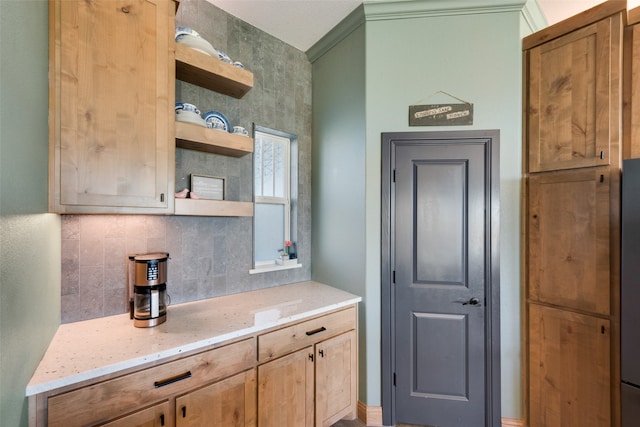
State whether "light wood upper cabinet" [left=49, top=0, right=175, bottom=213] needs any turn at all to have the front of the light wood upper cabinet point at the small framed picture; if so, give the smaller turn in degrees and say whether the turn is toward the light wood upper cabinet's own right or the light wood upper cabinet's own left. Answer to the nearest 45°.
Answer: approximately 135° to the light wood upper cabinet's own left

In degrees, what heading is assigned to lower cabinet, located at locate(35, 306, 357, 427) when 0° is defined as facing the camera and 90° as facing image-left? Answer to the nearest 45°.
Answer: approximately 315°

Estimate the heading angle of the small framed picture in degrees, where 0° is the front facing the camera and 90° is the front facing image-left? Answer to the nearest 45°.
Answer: approximately 315°

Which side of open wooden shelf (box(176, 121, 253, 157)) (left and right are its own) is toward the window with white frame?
left

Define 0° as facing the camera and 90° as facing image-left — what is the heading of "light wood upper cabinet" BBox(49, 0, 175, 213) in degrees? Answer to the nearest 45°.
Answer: approximately 0°

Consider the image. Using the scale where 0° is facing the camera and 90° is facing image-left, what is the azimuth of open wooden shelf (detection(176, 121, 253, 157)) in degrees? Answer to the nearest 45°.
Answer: approximately 315°
